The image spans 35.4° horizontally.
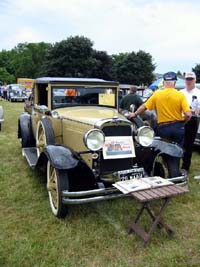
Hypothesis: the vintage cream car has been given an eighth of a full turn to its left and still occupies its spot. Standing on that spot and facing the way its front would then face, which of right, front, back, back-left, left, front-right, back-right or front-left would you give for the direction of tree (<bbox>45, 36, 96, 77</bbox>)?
left

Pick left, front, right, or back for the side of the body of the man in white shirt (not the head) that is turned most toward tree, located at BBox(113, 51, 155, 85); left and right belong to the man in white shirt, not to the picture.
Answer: back

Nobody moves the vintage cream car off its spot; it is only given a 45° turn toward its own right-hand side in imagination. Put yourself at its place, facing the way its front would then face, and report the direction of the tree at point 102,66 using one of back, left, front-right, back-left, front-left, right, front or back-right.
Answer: back

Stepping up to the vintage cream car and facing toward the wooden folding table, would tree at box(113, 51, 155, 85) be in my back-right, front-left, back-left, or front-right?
back-left

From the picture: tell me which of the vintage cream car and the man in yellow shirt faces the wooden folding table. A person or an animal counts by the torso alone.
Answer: the vintage cream car

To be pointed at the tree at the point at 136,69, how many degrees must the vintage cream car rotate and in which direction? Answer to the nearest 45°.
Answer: approximately 135° to its left
